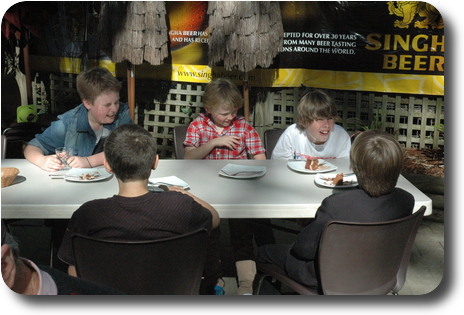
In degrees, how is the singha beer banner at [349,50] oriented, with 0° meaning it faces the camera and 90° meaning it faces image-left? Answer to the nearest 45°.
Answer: approximately 0°

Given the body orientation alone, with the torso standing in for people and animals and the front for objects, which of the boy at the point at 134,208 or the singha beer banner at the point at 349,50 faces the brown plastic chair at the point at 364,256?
the singha beer banner

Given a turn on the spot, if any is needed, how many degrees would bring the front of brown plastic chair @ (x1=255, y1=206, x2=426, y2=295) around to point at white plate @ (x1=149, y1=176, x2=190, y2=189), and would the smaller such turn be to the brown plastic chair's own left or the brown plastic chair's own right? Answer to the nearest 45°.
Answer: approximately 45° to the brown plastic chair's own left

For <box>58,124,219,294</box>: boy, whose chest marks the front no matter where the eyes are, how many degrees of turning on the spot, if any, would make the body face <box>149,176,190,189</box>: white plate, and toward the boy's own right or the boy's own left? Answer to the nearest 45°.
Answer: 0° — they already face it

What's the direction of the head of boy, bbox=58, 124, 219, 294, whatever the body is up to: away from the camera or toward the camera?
away from the camera

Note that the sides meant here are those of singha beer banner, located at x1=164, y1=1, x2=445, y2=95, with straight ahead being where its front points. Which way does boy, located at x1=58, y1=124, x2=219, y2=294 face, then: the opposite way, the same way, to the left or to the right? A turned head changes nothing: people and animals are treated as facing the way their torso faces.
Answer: the opposite way

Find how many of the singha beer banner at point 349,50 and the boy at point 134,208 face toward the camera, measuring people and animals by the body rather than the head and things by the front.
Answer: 1

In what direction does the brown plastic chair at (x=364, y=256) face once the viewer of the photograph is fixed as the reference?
facing away from the viewer and to the left of the viewer

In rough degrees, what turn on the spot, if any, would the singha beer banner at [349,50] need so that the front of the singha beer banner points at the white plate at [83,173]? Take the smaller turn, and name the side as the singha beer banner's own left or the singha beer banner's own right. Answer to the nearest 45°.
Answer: approximately 45° to the singha beer banner's own right

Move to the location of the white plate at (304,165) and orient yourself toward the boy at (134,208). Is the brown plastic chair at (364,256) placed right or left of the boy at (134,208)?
left

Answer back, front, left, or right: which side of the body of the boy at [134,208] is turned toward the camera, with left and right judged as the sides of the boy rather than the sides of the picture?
back
